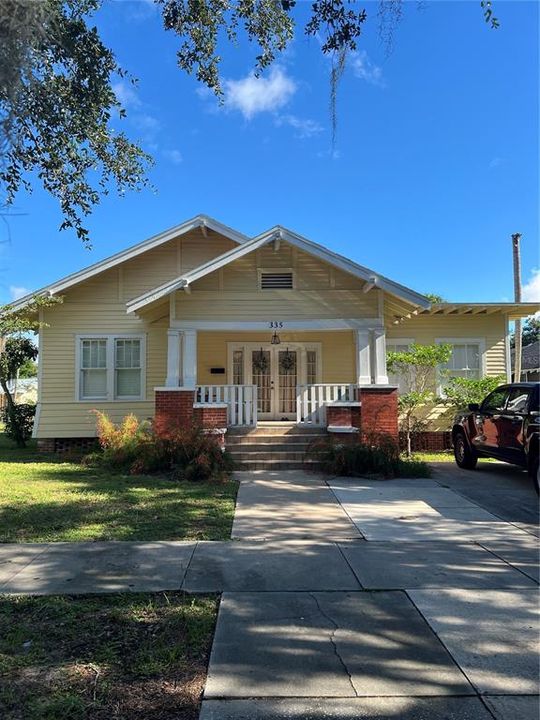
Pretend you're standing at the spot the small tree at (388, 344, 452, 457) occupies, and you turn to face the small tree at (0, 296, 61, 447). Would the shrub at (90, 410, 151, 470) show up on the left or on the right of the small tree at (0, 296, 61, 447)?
left

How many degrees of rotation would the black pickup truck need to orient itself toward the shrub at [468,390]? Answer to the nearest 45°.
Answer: approximately 45° to its right

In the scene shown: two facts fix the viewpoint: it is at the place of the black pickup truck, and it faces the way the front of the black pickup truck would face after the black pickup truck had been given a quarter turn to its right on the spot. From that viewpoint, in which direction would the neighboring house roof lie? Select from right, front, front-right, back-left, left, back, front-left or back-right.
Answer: front-left

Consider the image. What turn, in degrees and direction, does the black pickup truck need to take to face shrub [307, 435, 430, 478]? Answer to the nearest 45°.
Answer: approximately 45° to its left

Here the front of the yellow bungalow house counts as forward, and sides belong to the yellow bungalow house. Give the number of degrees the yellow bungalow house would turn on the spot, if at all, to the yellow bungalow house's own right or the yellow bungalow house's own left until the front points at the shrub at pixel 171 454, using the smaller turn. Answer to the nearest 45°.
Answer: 0° — it already faces it

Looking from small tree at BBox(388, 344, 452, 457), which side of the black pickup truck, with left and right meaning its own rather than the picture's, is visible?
front

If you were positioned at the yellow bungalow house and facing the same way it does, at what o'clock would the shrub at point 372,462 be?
The shrub is roughly at 11 o'clock from the yellow bungalow house.

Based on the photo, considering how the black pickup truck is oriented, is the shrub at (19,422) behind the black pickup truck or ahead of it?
ahead

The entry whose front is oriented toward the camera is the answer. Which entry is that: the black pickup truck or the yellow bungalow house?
the yellow bungalow house

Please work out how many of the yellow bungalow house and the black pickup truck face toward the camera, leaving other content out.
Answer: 1

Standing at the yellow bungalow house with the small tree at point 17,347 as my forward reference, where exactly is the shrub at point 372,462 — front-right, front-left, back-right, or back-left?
back-left

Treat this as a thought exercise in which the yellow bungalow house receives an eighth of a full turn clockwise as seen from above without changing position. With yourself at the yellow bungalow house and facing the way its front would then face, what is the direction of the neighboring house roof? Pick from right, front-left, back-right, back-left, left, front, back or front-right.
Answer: back

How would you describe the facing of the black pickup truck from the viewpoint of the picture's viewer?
facing away from the viewer and to the left of the viewer

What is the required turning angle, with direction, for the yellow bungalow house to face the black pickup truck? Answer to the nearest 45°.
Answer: approximately 45° to its left

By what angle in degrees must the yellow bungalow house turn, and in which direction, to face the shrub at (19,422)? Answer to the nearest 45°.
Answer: approximately 90° to its right

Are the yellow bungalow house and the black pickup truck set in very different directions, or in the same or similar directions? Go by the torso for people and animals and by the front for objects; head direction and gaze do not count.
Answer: very different directions

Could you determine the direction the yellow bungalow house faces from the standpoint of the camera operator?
facing the viewer
